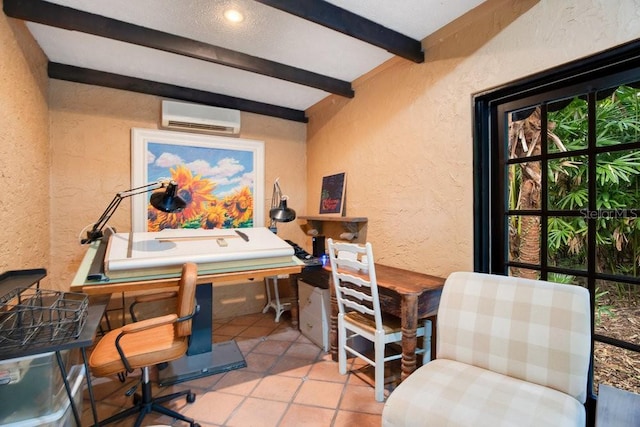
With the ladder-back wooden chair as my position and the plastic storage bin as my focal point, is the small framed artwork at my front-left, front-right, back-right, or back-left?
back-right

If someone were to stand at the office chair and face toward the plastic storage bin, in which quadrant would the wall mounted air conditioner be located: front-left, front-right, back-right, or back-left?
back-right

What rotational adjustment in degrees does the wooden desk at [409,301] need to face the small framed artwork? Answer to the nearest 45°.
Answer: approximately 90° to its right

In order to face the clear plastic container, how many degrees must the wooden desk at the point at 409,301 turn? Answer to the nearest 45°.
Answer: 0° — it already faces it

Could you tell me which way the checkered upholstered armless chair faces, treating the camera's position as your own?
facing the viewer and to the left of the viewer

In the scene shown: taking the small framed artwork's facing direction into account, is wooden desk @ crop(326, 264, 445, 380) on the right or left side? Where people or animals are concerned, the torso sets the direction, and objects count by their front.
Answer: on its left

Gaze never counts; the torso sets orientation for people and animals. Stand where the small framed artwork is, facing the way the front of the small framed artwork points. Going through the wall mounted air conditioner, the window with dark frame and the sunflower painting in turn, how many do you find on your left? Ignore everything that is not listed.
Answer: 1

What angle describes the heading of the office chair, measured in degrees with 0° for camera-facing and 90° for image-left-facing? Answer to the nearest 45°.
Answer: approximately 90°

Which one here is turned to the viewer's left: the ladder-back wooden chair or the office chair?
the office chair

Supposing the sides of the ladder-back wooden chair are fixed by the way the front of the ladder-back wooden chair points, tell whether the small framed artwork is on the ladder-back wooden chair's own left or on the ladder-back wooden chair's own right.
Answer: on the ladder-back wooden chair's own left

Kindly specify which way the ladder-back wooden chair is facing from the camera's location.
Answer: facing away from the viewer and to the right of the viewer
